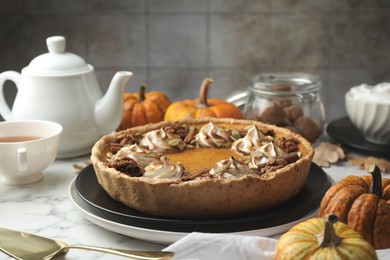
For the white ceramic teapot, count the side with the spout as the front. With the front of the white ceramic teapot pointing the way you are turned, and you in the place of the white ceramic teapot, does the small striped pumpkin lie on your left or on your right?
on your right

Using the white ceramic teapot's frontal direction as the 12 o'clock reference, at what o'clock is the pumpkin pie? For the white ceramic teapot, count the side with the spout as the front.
The pumpkin pie is roughly at 2 o'clock from the white ceramic teapot.

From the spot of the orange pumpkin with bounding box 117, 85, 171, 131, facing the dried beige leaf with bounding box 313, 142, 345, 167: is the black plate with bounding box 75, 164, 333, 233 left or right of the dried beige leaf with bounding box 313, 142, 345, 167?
right

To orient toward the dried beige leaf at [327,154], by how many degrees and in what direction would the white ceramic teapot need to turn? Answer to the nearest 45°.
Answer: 0° — it already faces it

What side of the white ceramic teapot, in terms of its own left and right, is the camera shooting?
right

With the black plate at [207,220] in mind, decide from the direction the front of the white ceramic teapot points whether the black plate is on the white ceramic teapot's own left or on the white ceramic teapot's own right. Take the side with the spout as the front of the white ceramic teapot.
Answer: on the white ceramic teapot's own right

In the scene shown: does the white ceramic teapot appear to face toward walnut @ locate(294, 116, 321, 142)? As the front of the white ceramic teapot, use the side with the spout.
yes

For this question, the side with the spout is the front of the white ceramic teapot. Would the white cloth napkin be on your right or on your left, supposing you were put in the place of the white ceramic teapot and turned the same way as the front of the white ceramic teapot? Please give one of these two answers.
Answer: on your right
